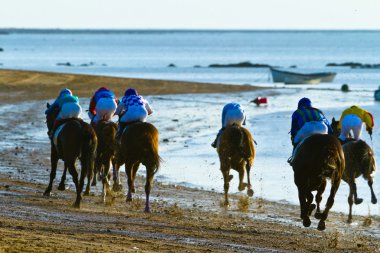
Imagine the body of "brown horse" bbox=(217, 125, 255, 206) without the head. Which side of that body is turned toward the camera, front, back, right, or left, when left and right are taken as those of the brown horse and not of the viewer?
back

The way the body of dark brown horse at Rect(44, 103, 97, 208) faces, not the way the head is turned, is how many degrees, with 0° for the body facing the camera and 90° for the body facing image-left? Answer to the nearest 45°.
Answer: approximately 135°

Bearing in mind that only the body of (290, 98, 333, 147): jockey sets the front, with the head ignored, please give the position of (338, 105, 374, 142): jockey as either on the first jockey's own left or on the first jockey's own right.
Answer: on the first jockey's own right

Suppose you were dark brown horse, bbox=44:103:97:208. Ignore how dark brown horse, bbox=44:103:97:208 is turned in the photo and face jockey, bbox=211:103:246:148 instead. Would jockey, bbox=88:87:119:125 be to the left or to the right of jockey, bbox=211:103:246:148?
left

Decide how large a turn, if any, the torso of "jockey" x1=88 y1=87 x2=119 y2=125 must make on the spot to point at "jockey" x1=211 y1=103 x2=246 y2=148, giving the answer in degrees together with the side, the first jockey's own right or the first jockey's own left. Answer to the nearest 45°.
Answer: approximately 90° to the first jockey's own right

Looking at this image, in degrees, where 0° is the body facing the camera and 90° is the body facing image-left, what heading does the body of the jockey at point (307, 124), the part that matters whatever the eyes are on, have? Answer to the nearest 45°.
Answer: approximately 135°

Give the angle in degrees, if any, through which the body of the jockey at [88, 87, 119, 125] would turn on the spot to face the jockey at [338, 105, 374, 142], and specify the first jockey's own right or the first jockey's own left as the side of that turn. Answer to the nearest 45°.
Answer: approximately 90° to the first jockey's own right

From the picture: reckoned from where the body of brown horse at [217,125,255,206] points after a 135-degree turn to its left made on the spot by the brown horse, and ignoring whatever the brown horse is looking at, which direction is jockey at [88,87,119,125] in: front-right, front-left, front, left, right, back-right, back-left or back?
front-right

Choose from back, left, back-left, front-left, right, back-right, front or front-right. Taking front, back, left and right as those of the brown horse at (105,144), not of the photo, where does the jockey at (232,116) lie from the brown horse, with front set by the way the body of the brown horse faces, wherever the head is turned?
right

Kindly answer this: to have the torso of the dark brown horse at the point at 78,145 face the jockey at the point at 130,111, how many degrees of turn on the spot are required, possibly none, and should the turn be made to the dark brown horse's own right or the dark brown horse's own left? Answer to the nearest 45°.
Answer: approximately 90° to the dark brown horse's own right

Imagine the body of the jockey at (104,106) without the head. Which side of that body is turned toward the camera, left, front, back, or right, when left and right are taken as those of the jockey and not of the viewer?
back

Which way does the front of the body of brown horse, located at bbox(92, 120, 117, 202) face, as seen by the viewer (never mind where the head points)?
away from the camera
